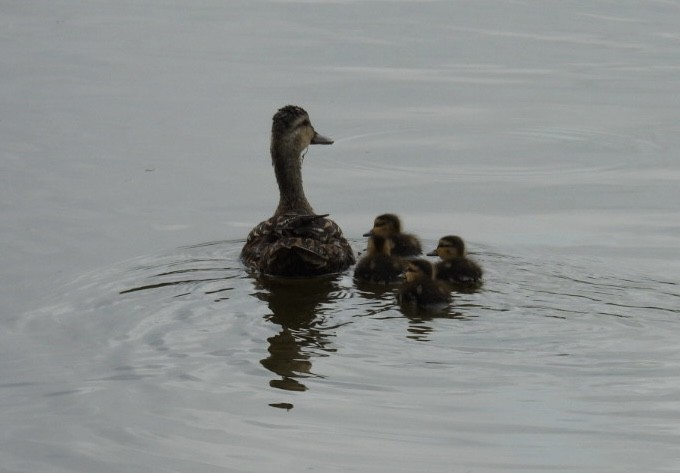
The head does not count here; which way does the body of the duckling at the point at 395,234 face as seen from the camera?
to the viewer's left

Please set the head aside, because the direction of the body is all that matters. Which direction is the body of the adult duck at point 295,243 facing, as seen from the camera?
away from the camera

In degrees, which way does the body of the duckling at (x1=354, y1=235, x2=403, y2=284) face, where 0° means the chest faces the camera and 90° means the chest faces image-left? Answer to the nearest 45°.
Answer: approximately 180°

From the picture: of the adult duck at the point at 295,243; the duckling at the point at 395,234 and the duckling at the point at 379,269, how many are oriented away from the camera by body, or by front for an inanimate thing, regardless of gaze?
2

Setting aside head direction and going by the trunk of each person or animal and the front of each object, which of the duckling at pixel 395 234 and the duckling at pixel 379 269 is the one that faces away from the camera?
the duckling at pixel 379 269

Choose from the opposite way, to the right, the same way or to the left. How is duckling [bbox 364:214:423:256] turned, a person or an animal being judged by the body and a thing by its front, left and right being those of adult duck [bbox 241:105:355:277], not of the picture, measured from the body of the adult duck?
to the left

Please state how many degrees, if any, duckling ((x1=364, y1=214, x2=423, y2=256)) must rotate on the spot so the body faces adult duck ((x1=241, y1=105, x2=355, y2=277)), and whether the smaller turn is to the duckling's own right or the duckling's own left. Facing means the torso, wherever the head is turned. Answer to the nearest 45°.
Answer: approximately 45° to the duckling's own left

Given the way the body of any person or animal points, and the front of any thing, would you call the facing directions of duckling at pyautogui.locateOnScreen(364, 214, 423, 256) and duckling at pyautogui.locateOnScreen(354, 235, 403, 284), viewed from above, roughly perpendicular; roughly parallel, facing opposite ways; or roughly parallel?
roughly perpendicular
